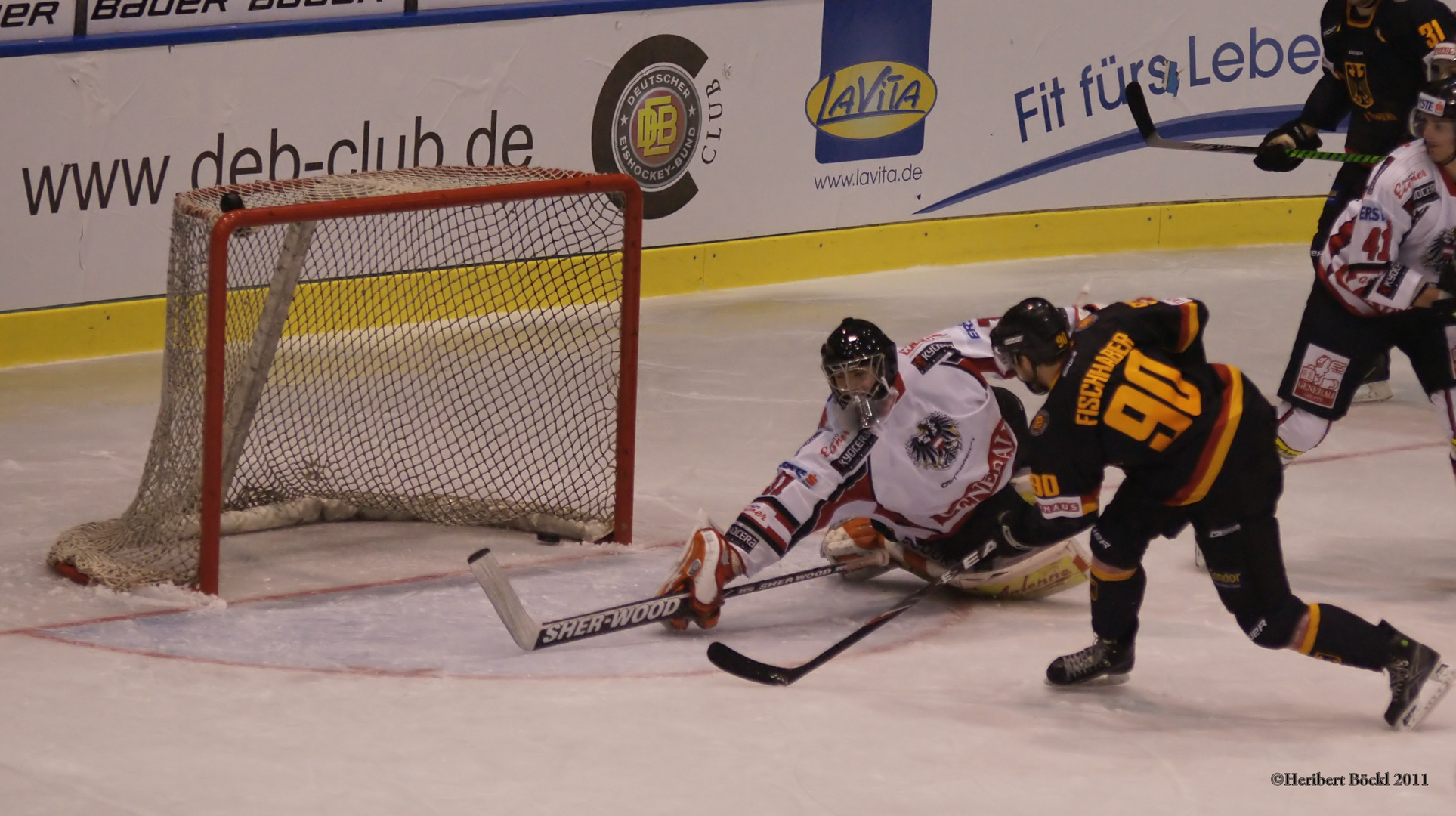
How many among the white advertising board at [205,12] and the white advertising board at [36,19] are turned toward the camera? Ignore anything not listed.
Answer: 2

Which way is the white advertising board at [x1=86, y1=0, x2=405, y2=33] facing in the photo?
toward the camera

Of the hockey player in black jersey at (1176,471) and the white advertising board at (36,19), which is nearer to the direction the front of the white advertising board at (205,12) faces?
the hockey player in black jersey

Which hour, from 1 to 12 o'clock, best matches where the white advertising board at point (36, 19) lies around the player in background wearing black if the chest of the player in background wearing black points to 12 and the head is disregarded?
The white advertising board is roughly at 1 o'clock from the player in background wearing black.

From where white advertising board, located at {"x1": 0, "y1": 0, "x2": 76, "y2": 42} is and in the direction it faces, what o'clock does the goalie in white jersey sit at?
The goalie in white jersey is roughly at 11 o'clock from the white advertising board.

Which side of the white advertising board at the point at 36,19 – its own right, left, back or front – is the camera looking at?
front

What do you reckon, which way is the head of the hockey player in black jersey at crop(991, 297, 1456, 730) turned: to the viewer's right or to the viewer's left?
to the viewer's left

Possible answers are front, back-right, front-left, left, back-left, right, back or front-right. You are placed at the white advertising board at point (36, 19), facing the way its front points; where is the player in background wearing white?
front-left

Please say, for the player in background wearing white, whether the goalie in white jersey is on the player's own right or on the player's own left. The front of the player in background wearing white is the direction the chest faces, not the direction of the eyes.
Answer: on the player's own right

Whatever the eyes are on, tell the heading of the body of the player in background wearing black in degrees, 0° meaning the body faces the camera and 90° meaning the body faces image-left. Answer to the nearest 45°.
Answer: approximately 45°

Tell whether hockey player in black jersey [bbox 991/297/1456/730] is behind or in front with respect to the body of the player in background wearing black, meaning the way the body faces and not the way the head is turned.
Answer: in front
